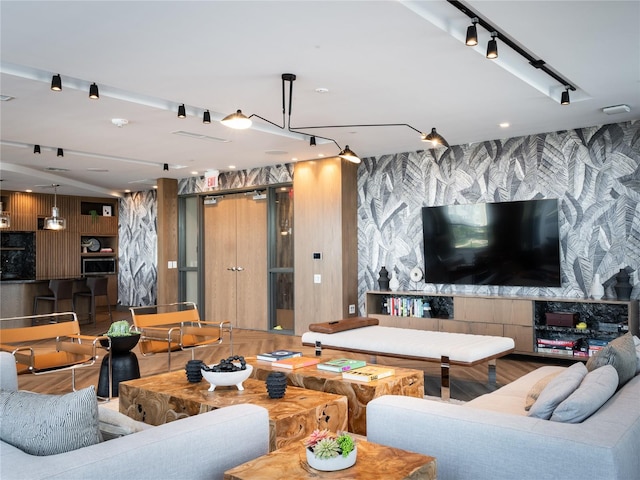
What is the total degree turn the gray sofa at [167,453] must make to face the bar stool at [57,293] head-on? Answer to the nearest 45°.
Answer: approximately 45° to its left

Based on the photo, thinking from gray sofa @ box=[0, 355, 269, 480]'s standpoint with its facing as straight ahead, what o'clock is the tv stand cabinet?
The tv stand cabinet is roughly at 12 o'clock from the gray sofa.

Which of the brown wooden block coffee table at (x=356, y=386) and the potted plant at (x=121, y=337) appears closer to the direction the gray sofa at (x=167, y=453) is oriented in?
the brown wooden block coffee table

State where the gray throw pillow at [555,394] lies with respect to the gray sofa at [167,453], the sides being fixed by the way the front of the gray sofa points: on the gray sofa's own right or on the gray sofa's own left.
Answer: on the gray sofa's own right

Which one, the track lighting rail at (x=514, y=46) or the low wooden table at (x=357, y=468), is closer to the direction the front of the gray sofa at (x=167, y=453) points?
the track lighting rail

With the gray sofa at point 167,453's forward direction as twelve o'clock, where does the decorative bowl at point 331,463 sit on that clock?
The decorative bowl is roughly at 2 o'clock from the gray sofa.

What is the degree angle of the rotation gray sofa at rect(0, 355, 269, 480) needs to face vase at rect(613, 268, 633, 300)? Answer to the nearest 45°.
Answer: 0° — it already faces it

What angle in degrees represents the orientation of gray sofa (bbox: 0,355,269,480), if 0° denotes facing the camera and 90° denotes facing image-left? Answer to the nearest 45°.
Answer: approximately 225°

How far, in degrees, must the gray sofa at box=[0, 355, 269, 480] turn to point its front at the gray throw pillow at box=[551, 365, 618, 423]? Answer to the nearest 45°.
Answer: approximately 45° to its right

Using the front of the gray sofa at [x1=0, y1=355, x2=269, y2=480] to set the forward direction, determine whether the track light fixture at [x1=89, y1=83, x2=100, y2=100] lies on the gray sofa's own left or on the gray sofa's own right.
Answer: on the gray sofa's own left

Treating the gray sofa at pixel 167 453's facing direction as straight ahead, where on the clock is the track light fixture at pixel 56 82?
The track light fixture is roughly at 10 o'clock from the gray sofa.

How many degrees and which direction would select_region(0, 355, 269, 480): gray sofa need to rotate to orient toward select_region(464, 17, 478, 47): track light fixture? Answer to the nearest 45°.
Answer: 0° — it already faces it
